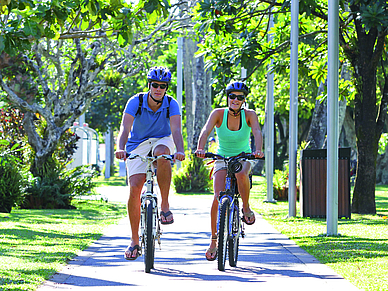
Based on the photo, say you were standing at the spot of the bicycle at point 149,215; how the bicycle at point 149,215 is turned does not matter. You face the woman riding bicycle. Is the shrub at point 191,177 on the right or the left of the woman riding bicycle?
left

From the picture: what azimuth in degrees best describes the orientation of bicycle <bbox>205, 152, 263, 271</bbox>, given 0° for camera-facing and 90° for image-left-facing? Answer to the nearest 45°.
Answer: approximately 0°

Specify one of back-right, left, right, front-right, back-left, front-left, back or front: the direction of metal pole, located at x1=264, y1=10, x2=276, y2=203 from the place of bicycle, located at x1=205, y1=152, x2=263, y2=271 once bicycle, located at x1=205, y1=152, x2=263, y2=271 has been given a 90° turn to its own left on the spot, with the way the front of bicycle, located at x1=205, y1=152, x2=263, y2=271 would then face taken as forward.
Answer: left

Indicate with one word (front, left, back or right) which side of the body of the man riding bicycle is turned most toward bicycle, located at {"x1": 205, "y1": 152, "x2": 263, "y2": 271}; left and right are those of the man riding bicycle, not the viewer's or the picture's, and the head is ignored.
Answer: left

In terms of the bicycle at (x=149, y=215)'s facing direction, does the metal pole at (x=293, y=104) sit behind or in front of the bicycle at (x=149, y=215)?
behind

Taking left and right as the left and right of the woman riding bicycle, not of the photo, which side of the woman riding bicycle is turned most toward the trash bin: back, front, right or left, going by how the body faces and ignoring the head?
back

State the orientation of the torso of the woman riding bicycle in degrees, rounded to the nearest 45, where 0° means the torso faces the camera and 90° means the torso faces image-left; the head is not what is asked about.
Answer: approximately 0°

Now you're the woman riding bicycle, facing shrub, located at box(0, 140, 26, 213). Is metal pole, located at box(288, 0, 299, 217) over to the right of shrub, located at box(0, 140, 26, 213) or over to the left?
right

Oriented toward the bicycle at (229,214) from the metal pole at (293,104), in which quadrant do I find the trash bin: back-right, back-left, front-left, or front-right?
back-left

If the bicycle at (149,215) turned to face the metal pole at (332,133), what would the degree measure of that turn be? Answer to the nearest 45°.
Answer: approximately 135° to its left
